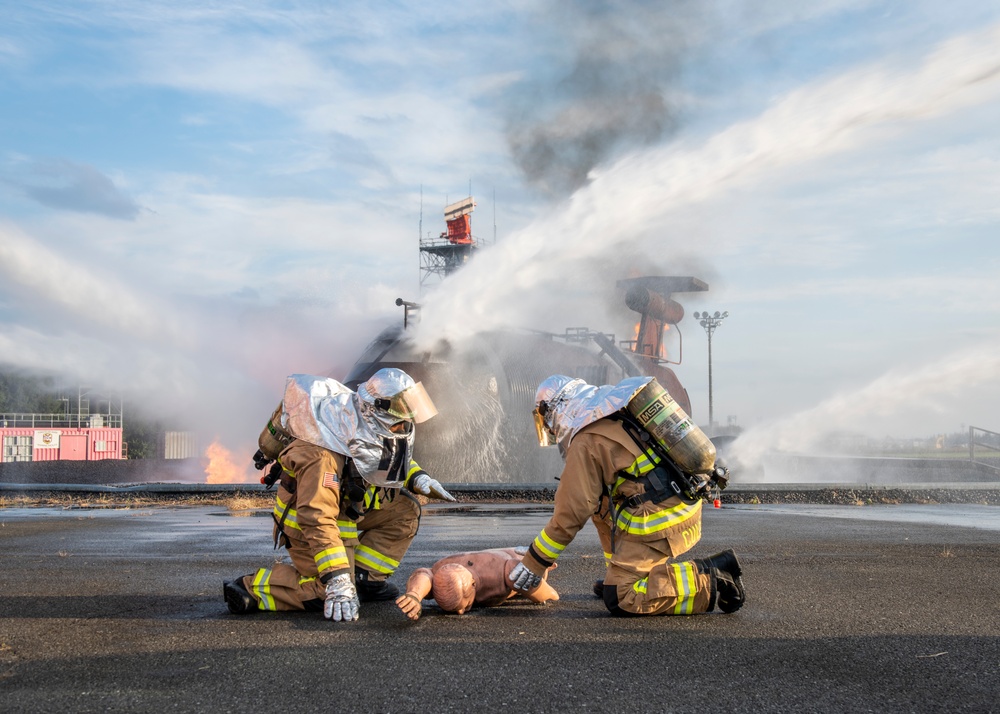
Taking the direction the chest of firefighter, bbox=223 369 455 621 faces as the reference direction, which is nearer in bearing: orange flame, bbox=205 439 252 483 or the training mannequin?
the training mannequin

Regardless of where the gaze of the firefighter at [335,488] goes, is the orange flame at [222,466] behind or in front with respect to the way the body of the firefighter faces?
behind

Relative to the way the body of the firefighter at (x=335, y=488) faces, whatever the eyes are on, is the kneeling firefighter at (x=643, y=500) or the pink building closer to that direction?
the kneeling firefighter

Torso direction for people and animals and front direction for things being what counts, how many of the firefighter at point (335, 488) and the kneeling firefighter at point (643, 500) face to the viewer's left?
1

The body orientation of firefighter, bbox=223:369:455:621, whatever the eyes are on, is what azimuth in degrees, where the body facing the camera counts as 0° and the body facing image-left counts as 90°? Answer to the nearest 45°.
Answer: approximately 315°

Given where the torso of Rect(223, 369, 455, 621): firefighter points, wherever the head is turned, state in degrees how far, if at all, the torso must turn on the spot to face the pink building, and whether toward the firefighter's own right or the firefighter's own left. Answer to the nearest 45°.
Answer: approximately 135° to the firefighter's own left

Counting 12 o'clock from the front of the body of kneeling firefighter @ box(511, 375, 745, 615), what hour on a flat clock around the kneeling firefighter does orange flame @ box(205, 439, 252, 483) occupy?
The orange flame is roughly at 2 o'clock from the kneeling firefighter.

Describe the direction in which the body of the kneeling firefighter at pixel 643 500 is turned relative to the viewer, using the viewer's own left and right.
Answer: facing to the left of the viewer

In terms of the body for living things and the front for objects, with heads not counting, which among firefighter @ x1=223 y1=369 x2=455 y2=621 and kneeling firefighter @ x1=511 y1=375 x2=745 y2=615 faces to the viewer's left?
the kneeling firefighter

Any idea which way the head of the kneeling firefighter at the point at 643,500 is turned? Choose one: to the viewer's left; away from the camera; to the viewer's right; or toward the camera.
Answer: to the viewer's left
